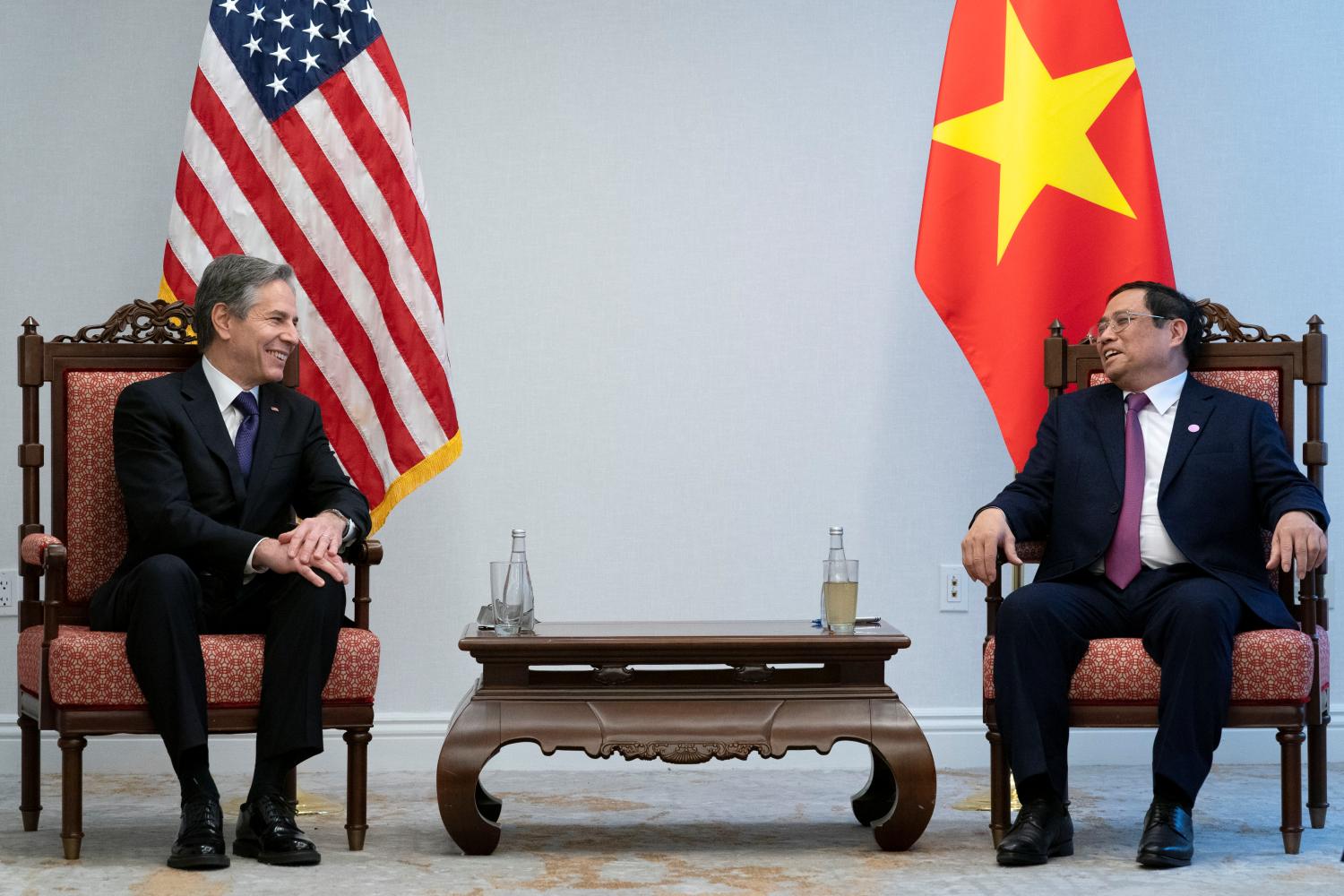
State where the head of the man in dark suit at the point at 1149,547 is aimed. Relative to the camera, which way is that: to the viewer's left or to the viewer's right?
to the viewer's left

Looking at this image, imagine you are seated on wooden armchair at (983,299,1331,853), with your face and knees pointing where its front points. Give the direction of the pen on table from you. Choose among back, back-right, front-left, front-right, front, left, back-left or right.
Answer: right

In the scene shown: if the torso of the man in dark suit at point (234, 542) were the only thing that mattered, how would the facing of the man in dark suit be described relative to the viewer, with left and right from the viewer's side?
facing the viewer and to the right of the viewer

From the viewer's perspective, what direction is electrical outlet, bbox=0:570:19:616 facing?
toward the camera

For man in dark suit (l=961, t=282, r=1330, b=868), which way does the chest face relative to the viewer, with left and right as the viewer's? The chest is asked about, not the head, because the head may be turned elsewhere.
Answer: facing the viewer

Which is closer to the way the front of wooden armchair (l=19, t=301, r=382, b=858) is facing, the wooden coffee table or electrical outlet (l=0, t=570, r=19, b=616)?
the wooden coffee table

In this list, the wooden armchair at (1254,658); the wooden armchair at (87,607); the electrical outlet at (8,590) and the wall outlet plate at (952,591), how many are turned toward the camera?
4

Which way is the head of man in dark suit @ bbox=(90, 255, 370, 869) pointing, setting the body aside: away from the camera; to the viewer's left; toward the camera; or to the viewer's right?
to the viewer's right

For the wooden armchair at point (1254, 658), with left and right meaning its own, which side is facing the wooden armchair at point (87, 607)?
right

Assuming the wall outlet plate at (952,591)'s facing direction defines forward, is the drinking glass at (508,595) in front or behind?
in front

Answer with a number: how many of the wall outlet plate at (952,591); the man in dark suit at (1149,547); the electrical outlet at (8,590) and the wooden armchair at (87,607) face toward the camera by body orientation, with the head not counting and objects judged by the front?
4

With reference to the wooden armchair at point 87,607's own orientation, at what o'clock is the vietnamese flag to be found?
The vietnamese flag is roughly at 9 o'clock from the wooden armchair.
